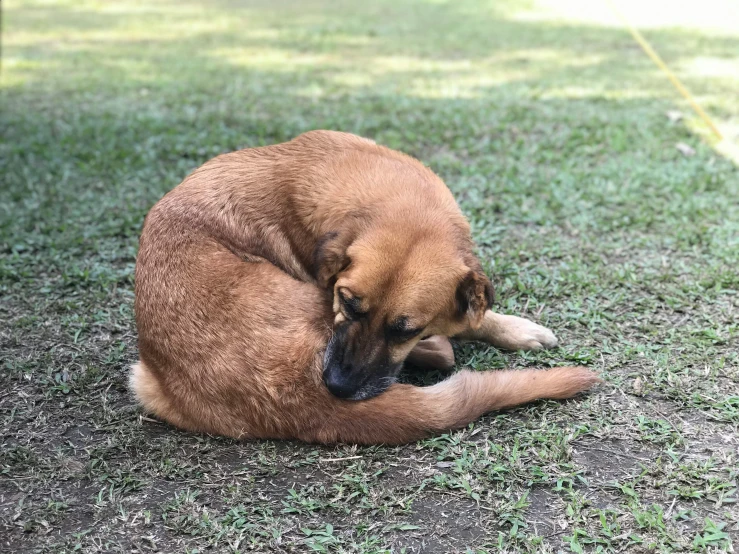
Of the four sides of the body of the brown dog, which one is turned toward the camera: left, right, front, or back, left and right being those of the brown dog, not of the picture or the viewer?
right
